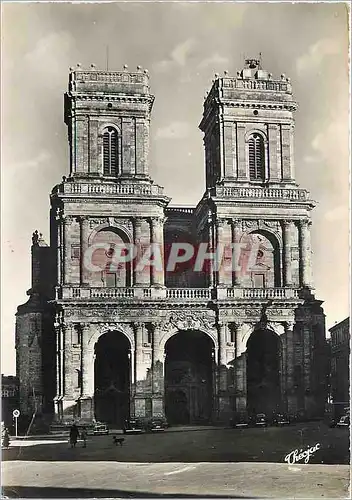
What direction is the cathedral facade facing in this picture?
toward the camera

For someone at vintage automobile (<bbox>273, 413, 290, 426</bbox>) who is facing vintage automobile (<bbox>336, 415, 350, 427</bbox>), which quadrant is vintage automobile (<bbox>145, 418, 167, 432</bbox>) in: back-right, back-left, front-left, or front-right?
back-right
